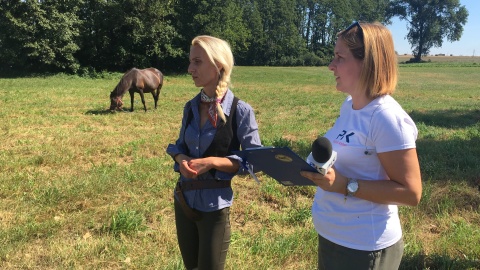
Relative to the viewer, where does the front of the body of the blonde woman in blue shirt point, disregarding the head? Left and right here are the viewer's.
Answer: facing the viewer and to the left of the viewer

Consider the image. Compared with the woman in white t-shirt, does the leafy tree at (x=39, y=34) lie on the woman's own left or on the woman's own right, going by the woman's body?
on the woman's own right

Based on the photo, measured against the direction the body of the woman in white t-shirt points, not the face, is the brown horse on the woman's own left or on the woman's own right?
on the woman's own right

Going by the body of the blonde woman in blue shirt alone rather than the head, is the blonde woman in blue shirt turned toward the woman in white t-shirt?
no

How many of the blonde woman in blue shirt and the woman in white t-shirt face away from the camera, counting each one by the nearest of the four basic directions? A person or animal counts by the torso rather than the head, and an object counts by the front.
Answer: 0

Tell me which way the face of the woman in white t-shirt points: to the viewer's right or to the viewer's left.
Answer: to the viewer's left

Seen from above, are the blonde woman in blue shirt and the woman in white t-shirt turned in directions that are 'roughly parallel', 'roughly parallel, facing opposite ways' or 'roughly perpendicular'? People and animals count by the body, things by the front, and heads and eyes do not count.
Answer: roughly parallel

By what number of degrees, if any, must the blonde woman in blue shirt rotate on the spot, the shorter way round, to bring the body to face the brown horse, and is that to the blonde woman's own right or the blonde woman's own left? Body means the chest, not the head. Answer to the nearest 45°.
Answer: approximately 135° to the blonde woman's own right

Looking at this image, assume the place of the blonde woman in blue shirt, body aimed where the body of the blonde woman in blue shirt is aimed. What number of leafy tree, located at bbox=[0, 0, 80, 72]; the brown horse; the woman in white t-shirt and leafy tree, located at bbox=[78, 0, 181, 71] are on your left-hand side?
1

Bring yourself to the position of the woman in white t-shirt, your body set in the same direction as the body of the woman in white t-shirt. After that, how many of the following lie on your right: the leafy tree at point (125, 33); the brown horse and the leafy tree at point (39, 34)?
3

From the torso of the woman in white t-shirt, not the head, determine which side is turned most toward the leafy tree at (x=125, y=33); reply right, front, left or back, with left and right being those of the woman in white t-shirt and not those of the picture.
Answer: right

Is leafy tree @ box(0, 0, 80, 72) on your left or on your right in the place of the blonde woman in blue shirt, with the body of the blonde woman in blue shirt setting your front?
on your right
